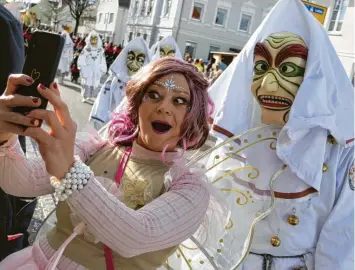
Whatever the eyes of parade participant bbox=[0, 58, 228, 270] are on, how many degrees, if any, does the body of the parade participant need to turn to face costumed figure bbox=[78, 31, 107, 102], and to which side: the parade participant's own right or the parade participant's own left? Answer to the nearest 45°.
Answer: approximately 135° to the parade participant's own right

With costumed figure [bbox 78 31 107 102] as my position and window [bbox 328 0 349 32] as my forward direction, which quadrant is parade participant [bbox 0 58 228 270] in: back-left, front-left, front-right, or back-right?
back-right

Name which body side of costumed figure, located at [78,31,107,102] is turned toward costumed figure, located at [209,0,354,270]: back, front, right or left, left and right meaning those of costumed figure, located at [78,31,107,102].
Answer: front

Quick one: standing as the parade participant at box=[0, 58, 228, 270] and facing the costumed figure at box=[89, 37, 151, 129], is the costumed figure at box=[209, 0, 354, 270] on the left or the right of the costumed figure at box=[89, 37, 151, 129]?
right

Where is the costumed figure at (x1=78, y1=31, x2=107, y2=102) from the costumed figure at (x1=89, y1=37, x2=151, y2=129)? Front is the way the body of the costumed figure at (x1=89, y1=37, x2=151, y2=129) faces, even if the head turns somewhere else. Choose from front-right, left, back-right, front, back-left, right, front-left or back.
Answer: back

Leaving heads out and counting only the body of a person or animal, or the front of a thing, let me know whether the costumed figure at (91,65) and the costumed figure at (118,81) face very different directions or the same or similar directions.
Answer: same or similar directions

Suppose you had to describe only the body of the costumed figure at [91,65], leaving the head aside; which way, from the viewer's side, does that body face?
toward the camera

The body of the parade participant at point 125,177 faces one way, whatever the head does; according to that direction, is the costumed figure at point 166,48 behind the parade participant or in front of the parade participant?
behind

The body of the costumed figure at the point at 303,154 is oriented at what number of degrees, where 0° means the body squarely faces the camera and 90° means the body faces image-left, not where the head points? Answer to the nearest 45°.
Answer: approximately 45°

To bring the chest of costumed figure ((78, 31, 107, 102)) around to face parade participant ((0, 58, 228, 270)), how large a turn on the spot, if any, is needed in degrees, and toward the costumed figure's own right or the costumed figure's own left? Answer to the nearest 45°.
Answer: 0° — they already face them

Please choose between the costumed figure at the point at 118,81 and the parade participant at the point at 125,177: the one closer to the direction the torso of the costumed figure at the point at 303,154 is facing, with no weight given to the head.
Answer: the parade participant

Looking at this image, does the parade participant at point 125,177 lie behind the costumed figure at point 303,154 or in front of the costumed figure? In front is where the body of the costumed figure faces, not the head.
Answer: in front

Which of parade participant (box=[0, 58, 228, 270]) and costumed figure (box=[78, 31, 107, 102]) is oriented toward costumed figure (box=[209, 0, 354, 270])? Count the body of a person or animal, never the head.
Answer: costumed figure (box=[78, 31, 107, 102])

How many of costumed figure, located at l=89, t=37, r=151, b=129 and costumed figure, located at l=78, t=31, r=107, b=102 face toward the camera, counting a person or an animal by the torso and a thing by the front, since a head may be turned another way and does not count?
2

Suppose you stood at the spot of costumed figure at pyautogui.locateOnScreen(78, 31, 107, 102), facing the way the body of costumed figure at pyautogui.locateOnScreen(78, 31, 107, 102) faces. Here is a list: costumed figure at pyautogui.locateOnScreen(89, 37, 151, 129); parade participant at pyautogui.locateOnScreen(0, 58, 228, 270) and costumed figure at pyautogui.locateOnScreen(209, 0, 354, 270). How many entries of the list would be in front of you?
3
